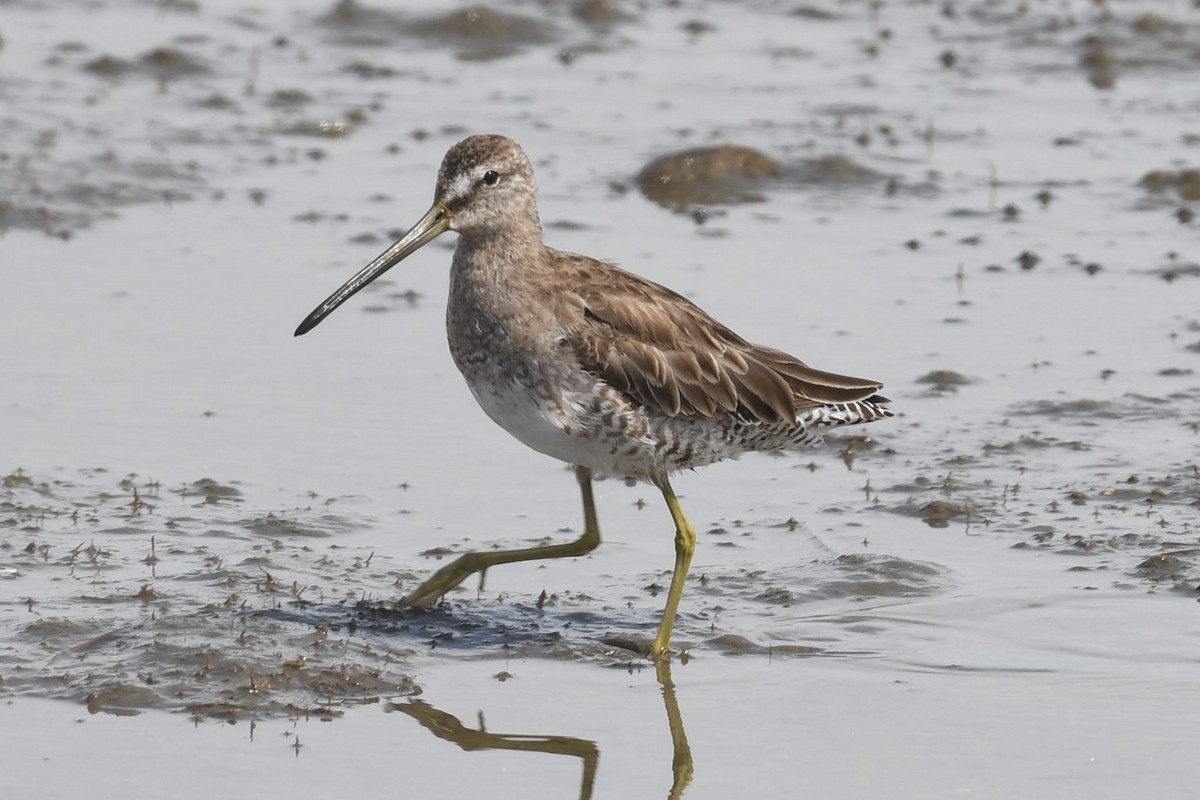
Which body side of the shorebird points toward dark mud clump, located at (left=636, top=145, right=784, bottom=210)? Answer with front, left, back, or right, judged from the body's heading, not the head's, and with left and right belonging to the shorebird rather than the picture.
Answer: right

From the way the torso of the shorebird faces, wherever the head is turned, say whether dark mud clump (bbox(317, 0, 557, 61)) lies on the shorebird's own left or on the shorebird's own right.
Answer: on the shorebird's own right

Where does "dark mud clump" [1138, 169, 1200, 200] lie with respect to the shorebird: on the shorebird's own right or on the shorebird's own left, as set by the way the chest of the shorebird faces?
on the shorebird's own right

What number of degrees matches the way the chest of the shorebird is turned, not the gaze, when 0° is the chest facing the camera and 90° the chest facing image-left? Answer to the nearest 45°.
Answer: approximately 90°

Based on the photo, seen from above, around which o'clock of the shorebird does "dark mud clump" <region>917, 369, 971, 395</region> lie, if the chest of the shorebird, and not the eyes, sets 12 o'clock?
The dark mud clump is roughly at 4 o'clock from the shorebird.
